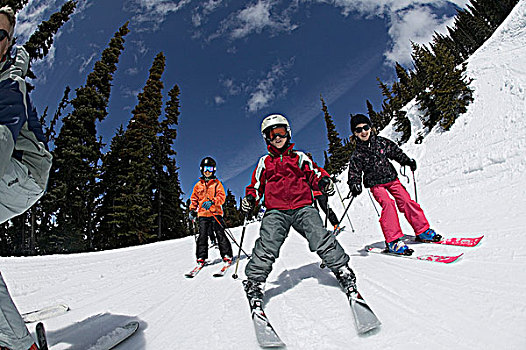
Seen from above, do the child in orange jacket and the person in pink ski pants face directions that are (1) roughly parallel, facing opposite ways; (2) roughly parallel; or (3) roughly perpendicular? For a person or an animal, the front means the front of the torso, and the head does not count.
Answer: roughly parallel

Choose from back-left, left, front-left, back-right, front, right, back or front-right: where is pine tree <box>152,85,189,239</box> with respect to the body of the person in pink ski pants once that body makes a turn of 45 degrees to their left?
back-left

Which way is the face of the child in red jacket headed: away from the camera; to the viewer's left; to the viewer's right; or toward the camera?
toward the camera

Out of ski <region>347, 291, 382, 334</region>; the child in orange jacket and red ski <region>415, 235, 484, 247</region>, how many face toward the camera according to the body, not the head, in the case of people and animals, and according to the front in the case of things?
2

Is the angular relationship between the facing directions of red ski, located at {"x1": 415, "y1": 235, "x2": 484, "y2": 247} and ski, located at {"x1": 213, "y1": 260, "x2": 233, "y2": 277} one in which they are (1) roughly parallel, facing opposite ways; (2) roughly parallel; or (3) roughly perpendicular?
roughly perpendicular

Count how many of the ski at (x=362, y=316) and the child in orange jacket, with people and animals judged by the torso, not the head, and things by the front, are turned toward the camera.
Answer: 2

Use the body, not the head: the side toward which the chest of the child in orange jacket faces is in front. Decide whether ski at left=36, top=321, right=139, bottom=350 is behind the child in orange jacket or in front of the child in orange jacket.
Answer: in front

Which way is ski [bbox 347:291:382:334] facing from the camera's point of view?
toward the camera

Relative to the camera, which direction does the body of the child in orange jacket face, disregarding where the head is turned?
toward the camera

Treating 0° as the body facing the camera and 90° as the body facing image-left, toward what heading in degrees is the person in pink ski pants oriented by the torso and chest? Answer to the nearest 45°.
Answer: approximately 315°

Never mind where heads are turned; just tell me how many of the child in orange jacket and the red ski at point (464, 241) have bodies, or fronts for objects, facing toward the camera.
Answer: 1

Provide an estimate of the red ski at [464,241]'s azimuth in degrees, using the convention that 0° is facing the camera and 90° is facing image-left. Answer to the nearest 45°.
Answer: approximately 270°

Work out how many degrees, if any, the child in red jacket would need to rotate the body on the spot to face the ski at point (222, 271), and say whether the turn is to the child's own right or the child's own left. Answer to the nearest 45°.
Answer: approximately 135° to the child's own right

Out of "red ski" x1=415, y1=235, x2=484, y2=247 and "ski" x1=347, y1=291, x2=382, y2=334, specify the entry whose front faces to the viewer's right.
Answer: the red ski

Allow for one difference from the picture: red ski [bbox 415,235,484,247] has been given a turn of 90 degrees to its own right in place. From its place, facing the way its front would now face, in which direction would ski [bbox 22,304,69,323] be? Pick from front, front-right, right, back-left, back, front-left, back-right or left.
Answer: front-right
